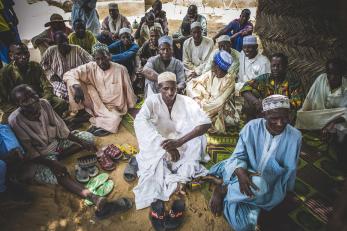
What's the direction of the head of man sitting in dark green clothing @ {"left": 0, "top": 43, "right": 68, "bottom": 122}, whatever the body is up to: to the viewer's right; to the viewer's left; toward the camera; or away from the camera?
toward the camera

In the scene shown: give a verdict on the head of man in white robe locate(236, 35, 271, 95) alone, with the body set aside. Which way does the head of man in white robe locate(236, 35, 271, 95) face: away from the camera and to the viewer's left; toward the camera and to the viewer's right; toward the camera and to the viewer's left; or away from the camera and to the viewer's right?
toward the camera and to the viewer's left

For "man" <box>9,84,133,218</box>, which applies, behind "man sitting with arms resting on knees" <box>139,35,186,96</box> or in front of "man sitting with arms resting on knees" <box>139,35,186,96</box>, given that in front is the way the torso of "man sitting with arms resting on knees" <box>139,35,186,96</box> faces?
in front

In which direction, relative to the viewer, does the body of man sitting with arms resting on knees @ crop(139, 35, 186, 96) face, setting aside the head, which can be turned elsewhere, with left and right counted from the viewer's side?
facing the viewer

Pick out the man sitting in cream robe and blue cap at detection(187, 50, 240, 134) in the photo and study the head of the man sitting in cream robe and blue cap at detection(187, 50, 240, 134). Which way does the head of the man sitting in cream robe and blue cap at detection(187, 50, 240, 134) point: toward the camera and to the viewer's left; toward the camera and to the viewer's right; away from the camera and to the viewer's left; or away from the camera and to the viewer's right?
toward the camera and to the viewer's left

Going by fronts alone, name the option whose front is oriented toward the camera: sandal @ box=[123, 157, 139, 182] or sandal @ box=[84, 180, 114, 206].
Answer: sandal @ box=[123, 157, 139, 182]

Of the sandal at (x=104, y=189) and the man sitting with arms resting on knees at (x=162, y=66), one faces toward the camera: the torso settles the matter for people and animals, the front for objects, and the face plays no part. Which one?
the man sitting with arms resting on knees

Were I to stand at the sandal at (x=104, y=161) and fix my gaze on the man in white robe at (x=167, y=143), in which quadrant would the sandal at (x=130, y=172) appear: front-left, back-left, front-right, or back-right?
front-right

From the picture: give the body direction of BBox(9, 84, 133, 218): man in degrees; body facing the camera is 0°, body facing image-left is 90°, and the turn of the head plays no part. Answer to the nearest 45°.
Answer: approximately 315°

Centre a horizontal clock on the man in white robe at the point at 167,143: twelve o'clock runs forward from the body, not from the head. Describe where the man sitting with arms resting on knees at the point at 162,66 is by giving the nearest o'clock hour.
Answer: The man sitting with arms resting on knees is roughly at 6 o'clock from the man in white robe.

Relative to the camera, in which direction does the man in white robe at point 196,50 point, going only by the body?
toward the camera

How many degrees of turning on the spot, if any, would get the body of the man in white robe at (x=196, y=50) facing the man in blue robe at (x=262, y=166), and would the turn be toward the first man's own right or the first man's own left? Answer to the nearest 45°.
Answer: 0° — they already face them

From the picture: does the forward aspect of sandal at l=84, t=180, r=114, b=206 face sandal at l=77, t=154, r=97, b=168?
no
